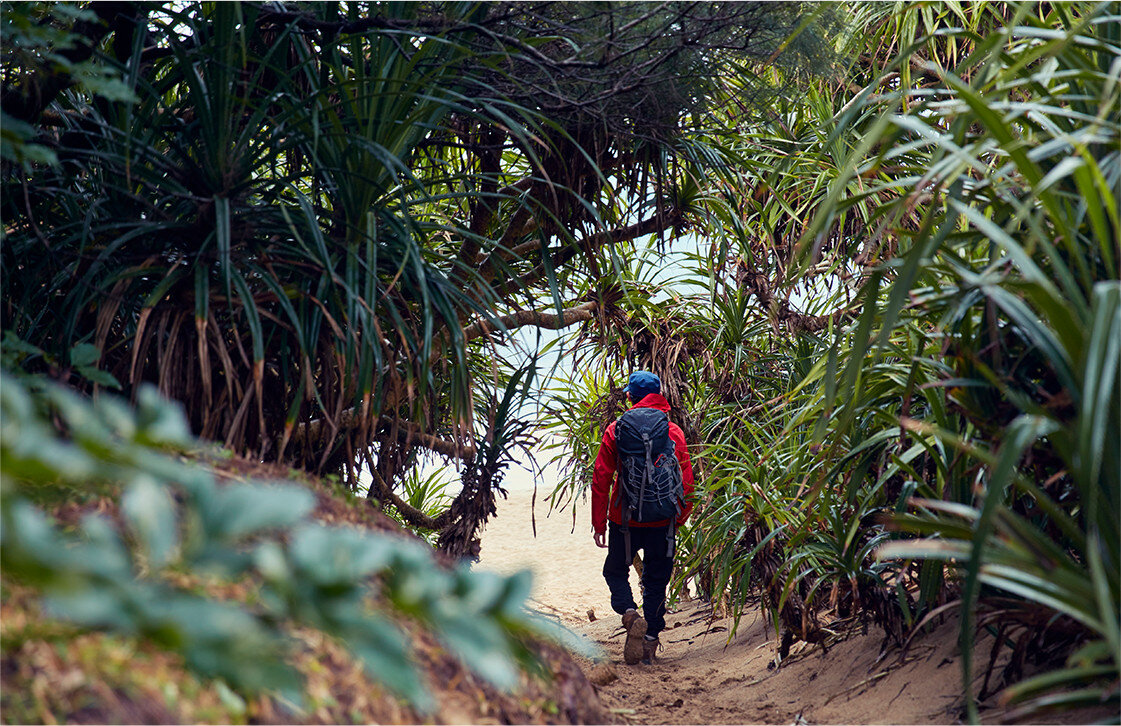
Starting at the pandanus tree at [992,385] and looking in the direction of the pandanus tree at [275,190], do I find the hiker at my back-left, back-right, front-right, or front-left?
front-right

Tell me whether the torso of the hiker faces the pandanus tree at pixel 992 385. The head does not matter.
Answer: no

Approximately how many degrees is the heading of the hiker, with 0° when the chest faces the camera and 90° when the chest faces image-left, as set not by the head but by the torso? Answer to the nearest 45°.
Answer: approximately 180°

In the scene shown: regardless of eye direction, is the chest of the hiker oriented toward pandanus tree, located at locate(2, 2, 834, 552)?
no
